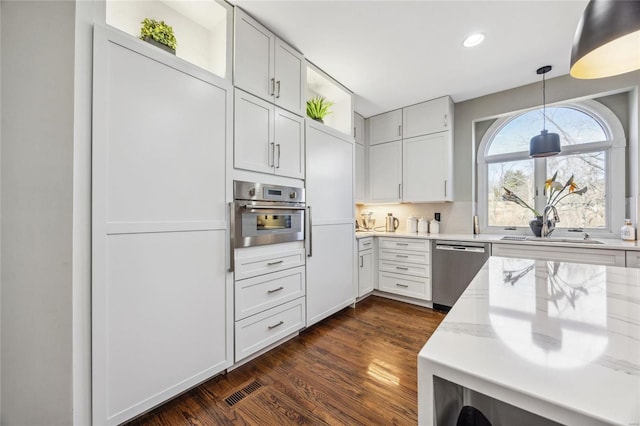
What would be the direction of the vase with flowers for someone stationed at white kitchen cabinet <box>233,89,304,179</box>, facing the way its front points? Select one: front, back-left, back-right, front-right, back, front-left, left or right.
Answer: front-left

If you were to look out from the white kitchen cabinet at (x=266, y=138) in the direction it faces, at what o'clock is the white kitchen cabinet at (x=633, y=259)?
the white kitchen cabinet at (x=633, y=259) is roughly at 11 o'clock from the white kitchen cabinet at (x=266, y=138).

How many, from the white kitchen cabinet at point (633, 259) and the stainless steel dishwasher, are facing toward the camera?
2

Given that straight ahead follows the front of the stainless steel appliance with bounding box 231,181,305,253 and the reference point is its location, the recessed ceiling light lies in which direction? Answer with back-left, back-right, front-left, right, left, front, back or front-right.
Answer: front-left

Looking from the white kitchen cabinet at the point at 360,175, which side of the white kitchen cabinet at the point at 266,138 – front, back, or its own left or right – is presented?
left

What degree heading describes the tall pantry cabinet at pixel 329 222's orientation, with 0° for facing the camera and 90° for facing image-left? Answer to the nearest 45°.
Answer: approximately 315°

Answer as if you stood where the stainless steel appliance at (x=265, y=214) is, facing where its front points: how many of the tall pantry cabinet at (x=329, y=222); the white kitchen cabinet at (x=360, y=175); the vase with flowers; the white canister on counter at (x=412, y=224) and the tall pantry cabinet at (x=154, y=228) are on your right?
1

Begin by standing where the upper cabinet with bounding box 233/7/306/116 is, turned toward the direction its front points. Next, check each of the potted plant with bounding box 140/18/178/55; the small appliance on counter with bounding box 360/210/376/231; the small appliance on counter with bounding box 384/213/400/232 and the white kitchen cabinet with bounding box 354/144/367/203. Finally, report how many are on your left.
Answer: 3

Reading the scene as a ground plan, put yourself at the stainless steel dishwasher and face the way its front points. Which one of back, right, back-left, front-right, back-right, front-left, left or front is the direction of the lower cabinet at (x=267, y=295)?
front-right

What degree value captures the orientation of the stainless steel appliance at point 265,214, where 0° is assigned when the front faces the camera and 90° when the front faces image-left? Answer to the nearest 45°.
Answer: approximately 315°

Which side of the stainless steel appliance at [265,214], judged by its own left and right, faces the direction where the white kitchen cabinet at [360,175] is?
left

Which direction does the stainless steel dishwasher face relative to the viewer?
toward the camera

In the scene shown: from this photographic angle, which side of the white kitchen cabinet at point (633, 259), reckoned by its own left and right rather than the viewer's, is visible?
front
